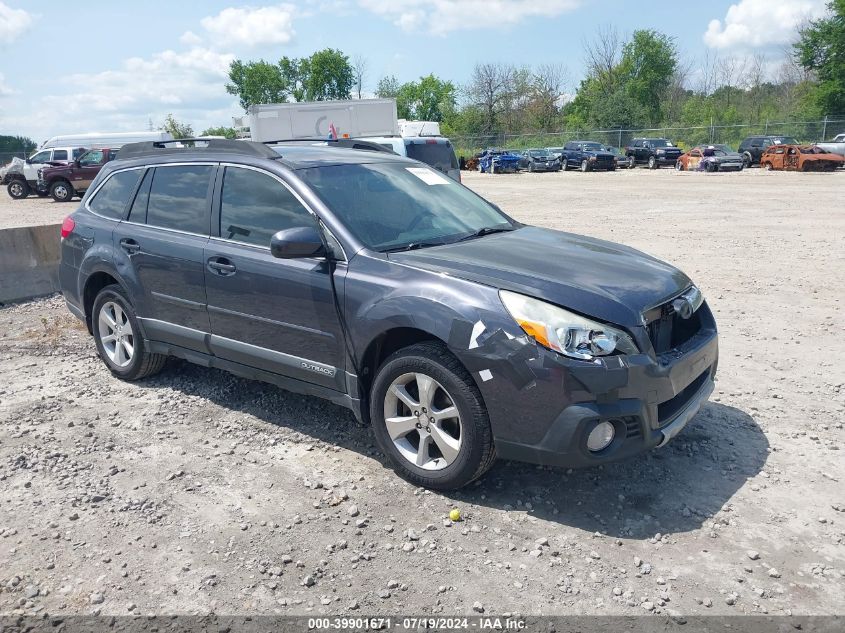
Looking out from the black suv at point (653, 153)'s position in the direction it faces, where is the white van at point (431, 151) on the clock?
The white van is roughly at 2 o'clock from the black suv.

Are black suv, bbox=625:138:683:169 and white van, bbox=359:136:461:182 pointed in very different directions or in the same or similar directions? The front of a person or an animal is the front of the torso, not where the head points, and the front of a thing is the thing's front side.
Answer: very different directions

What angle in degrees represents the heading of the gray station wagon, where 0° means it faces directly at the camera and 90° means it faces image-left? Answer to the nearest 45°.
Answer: approximately 315°

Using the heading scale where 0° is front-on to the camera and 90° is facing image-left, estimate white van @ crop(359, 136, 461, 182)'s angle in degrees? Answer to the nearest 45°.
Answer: approximately 135°

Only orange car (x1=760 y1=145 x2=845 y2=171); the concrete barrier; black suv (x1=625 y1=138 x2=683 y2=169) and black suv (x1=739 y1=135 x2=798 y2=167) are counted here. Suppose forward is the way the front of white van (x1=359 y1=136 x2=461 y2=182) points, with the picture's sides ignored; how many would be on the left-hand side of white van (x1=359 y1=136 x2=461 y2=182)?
1

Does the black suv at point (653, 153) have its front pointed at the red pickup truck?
no

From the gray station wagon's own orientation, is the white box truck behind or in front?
behind

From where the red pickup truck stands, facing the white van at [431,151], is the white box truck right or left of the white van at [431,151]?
left

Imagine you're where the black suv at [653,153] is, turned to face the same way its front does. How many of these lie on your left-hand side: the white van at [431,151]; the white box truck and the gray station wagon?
0

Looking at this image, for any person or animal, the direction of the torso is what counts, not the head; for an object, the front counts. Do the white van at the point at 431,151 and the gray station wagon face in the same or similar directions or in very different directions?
very different directions

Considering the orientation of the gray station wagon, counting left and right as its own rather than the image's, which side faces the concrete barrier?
back

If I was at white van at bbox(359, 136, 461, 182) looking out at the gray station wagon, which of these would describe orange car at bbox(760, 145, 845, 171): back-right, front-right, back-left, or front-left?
back-left

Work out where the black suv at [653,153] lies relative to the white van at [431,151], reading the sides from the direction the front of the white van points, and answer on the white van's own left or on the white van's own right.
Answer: on the white van's own right

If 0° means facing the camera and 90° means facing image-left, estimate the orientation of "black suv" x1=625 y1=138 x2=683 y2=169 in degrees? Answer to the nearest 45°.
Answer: approximately 315°

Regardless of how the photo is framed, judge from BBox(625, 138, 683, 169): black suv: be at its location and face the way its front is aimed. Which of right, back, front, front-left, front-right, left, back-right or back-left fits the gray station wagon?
front-right

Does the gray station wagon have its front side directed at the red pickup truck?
no
